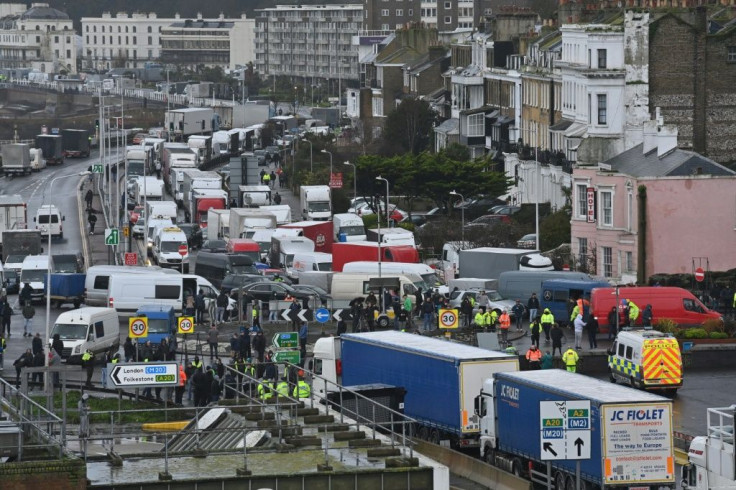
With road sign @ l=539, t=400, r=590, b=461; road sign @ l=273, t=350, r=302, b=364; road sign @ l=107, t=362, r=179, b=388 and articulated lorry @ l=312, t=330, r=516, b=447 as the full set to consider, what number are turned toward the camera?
3

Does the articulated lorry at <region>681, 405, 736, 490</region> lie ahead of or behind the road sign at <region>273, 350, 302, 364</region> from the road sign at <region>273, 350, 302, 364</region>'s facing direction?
ahead

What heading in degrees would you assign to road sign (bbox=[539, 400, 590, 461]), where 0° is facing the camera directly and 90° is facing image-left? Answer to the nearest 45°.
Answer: approximately 0°

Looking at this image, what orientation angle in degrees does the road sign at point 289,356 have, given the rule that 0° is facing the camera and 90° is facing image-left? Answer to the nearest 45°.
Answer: approximately 0°

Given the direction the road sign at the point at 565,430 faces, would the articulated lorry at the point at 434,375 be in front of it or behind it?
behind
